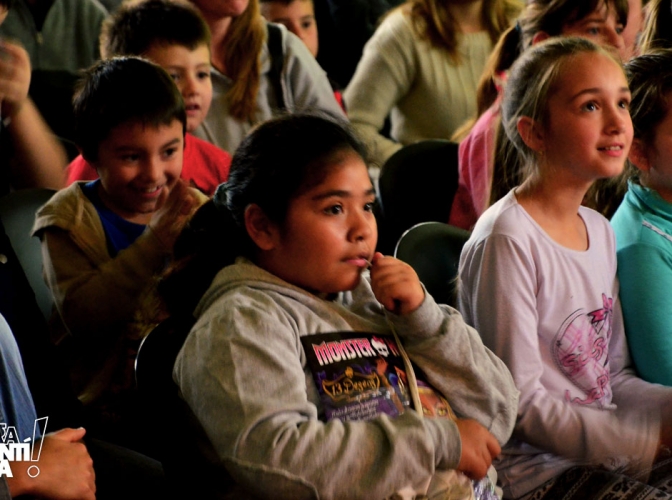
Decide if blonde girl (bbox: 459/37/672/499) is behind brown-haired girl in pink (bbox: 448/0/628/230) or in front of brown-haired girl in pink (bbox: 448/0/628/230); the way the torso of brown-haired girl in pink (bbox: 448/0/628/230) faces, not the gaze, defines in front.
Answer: in front

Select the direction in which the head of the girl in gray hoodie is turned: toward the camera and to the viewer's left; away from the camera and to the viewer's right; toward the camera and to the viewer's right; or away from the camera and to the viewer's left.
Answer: toward the camera and to the viewer's right

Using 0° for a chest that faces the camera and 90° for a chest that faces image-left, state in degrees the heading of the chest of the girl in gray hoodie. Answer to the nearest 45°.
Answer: approximately 315°

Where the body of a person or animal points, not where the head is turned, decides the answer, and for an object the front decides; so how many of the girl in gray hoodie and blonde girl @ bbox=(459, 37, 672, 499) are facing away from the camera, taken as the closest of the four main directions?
0

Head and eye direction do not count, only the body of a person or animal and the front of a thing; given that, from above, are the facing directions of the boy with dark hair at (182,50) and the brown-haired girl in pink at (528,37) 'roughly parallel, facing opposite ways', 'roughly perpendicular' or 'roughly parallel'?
roughly parallel

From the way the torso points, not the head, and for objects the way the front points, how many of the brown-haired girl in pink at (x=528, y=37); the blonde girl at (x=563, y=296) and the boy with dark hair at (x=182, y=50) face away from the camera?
0

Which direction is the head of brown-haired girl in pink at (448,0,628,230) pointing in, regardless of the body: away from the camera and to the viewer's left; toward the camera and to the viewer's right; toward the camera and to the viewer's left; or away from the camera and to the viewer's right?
toward the camera and to the viewer's right

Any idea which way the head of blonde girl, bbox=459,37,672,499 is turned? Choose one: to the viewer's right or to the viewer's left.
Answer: to the viewer's right

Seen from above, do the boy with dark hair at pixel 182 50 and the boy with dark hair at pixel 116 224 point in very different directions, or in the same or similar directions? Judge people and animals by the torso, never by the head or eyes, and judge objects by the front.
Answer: same or similar directions

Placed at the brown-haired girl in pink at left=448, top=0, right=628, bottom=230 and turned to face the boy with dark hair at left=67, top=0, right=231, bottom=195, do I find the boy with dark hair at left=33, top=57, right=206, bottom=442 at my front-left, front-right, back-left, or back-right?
front-left

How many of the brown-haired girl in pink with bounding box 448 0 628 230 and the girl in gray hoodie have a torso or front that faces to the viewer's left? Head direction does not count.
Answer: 0

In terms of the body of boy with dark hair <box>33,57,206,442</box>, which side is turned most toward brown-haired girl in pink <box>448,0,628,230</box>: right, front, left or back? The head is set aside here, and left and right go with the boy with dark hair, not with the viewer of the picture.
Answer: left

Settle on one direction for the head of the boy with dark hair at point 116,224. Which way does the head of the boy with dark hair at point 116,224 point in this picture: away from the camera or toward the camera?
toward the camera

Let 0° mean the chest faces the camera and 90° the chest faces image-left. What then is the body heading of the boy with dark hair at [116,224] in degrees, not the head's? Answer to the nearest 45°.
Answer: approximately 315°
